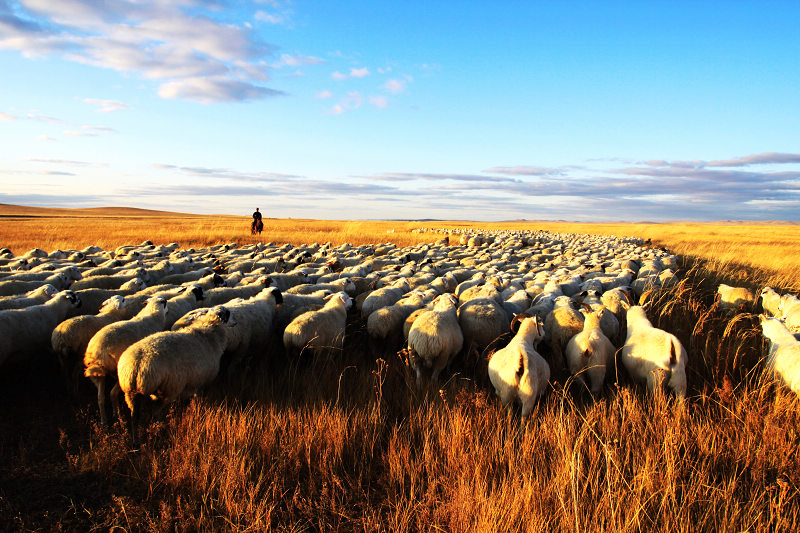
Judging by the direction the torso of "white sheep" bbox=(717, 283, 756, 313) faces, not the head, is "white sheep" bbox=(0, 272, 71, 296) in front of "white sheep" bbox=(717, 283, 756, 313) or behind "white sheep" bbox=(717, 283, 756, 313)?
in front

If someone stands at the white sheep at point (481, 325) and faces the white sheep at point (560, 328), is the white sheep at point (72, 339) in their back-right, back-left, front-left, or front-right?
back-right

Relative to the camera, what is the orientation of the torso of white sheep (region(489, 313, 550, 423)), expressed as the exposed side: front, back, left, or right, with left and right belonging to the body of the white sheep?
back

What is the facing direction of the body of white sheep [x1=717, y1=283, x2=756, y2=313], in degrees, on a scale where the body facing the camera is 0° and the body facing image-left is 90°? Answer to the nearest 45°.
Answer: approximately 90°

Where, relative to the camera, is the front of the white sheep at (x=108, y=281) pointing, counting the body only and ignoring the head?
to the viewer's right

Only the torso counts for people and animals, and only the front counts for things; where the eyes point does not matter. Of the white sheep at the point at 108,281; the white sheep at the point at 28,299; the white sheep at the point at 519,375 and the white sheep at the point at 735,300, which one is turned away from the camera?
the white sheep at the point at 519,375

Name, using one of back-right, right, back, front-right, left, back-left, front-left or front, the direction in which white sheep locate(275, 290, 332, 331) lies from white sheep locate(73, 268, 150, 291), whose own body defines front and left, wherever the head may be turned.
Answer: front-right

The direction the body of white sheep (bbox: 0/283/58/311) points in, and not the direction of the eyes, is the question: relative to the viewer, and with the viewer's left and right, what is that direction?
facing to the right of the viewer

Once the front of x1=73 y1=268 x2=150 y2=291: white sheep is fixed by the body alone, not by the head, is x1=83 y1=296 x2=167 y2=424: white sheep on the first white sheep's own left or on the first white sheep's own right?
on the first white sheep's own right

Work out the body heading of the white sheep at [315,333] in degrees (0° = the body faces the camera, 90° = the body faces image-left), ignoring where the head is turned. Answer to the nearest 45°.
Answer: approximately 225°
